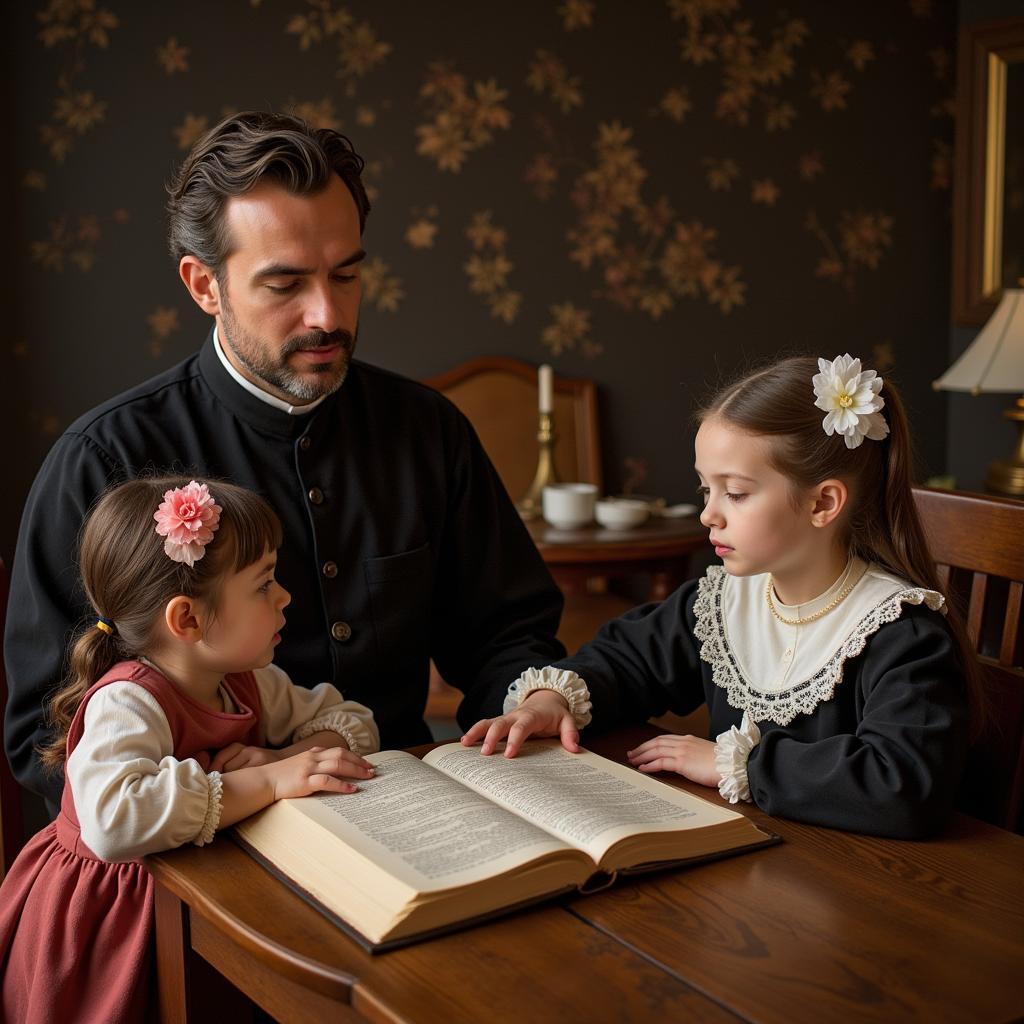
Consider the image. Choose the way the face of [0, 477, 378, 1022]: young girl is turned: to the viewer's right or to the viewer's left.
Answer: to the viewer's right

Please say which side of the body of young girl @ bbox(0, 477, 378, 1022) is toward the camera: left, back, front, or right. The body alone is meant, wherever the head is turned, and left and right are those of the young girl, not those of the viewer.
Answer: right

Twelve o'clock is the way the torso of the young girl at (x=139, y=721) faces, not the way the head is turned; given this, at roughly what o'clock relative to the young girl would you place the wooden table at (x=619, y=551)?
The wooden table is roughly at 10 o'clock from the young girl.

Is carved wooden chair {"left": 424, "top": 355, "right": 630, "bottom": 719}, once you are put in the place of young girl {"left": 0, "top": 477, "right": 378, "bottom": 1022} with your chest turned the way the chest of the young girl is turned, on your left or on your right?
on your left

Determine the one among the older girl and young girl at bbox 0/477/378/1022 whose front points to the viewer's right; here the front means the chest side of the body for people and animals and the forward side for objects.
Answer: the young girl

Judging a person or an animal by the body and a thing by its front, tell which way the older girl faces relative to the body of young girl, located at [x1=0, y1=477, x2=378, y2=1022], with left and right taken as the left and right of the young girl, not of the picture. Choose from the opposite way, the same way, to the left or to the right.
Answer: the opposite way

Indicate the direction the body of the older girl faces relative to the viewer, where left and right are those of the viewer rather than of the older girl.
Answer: facing the viewer and to the left of the viewer

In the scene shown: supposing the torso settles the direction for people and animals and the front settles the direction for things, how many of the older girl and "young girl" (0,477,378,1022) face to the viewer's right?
1

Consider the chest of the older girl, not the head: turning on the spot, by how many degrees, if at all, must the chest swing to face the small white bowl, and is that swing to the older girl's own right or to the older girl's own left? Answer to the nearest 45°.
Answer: approximately 135° to the older girl's own right

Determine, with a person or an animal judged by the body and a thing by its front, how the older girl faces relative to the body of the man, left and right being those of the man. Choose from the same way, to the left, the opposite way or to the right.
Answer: to the right

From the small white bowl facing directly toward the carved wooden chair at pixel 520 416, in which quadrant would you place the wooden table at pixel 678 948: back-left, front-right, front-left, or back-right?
back-left

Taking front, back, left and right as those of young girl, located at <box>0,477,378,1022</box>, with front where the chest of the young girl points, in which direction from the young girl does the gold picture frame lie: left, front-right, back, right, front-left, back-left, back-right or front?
front-left

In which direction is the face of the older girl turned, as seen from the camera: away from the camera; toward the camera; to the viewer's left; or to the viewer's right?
to the viewer's left
